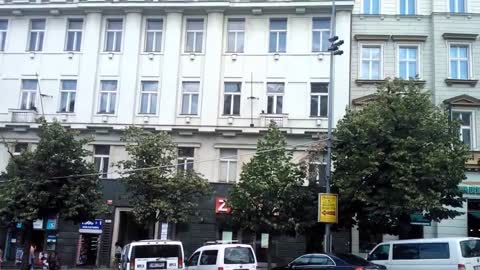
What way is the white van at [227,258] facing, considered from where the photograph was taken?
facing away from the viewer and to the left of the viewer

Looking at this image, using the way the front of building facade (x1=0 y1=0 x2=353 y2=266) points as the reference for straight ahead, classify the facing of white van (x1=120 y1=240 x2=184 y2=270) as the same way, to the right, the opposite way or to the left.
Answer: the opposite way

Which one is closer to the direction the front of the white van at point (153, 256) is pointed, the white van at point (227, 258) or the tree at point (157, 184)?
the tree

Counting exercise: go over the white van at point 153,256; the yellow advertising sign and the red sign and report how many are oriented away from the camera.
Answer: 1

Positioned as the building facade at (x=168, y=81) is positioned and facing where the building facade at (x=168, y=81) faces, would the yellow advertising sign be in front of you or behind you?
in front

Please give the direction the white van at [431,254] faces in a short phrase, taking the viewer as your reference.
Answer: facing away from the viewer and to the left of the viewer

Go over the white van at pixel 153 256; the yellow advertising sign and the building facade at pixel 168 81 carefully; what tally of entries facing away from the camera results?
1

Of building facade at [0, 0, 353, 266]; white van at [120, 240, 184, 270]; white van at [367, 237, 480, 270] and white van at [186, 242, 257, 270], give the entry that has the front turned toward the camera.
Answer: the building facade

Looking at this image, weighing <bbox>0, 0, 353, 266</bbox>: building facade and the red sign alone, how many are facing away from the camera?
0

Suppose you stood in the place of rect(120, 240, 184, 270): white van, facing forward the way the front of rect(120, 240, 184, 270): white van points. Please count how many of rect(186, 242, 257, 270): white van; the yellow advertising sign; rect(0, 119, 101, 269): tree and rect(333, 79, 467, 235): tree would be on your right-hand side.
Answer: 3

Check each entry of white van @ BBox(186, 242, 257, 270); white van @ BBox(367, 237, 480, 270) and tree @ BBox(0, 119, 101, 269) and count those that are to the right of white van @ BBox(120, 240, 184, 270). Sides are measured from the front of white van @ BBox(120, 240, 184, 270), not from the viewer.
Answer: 2

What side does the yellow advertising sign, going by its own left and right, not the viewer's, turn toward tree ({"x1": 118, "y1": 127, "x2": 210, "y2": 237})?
right

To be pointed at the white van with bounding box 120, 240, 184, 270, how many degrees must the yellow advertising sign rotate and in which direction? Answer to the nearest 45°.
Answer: approximately 45° to its right

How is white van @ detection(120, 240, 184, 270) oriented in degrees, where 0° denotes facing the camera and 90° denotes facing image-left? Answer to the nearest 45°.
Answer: approximately 180°

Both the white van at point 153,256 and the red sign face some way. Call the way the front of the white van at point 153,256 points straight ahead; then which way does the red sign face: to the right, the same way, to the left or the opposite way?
the opposite way

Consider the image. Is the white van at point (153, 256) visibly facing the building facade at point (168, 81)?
yes
